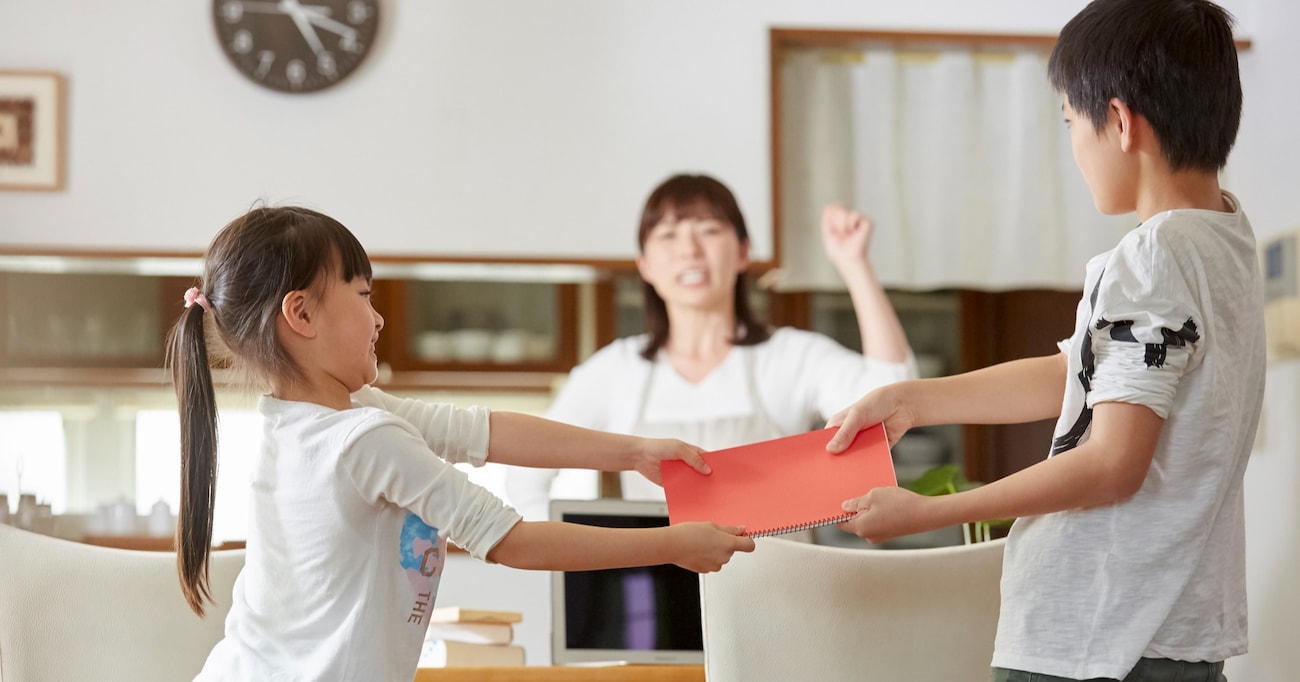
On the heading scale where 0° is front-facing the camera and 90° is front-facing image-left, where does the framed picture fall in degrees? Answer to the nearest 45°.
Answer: approximately 0°

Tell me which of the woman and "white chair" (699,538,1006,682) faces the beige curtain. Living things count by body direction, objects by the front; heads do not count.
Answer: the white chair

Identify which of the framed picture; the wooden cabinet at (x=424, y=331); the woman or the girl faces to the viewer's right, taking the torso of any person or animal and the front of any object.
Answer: the girl

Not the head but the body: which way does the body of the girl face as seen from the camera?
to the viewer's right

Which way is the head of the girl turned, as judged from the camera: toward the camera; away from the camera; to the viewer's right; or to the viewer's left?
to the viewer's right

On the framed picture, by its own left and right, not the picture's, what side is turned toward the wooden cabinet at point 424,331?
left
